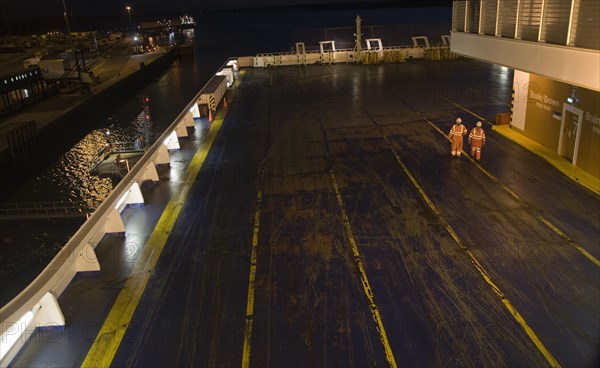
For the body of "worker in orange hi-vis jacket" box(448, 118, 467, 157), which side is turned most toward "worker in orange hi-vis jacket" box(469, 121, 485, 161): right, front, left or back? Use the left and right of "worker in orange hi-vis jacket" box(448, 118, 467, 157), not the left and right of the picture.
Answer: left

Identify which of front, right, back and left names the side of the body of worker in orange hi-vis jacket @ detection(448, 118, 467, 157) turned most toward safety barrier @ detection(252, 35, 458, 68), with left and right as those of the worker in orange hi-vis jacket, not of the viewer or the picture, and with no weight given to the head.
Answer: back

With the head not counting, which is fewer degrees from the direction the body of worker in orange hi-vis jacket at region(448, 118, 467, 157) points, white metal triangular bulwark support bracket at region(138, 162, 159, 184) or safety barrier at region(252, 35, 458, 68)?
the white metal triangular bulwark support bracket

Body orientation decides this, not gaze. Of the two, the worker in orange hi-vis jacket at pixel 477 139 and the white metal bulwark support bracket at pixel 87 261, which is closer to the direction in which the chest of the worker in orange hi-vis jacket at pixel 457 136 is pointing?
the white metal bulwark support bracket

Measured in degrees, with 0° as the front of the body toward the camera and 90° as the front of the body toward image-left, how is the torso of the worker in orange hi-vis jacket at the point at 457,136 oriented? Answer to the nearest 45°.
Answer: approximately 0°

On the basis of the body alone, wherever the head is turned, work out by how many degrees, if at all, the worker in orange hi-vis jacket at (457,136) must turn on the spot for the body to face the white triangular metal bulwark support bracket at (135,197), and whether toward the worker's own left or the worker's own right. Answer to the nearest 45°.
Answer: approximately 45° to the worker's own right

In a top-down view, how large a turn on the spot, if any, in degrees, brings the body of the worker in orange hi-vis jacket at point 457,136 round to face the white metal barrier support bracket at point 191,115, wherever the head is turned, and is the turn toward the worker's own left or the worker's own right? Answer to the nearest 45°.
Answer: approximately 90° to the worker's own right

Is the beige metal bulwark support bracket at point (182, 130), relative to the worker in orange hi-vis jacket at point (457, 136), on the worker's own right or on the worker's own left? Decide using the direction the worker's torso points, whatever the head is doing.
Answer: on the worker's own right

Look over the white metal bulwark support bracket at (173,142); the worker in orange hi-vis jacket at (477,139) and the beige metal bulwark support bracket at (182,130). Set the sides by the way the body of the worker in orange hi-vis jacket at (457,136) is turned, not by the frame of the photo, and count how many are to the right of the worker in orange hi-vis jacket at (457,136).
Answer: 2

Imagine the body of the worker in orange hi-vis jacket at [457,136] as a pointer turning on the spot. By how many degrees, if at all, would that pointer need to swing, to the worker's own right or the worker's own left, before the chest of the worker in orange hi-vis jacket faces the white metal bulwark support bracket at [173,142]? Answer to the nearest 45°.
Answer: approximately 90° to the worker's own right
